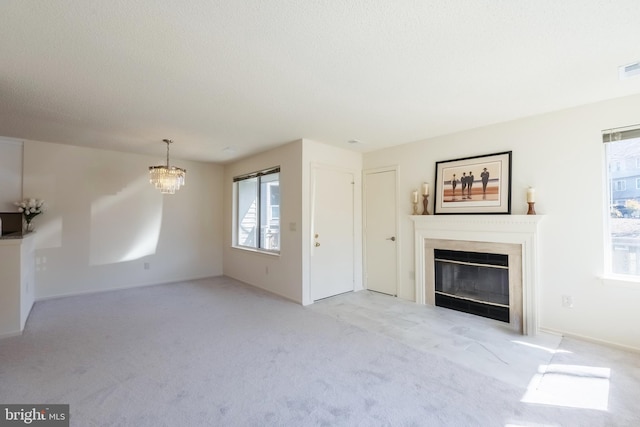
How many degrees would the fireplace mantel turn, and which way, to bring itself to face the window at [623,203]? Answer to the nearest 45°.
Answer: approximately 135° to its left

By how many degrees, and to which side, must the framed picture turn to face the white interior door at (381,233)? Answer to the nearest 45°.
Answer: approximately 45° to its right

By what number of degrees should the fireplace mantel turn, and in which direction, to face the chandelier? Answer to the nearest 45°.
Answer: approximately 45° to its right

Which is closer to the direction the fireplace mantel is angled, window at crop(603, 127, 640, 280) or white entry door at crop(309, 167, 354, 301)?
the white entry door

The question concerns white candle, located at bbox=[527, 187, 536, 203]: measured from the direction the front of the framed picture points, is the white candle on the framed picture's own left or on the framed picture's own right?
on the framed picture's own left

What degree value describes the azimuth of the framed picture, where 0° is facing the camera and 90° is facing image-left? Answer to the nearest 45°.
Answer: approximately 45°

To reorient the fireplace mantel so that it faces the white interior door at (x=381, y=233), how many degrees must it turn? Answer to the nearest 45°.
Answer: approximately 45° to its right

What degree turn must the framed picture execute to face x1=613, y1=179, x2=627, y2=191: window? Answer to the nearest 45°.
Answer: approximately 135° to its left

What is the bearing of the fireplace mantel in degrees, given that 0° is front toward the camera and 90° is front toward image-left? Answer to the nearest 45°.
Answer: approximately 45°

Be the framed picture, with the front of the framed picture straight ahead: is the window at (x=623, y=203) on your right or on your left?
on your left

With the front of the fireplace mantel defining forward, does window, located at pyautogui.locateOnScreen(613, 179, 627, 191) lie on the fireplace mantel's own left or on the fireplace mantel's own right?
on the fireplace mantel's own left
